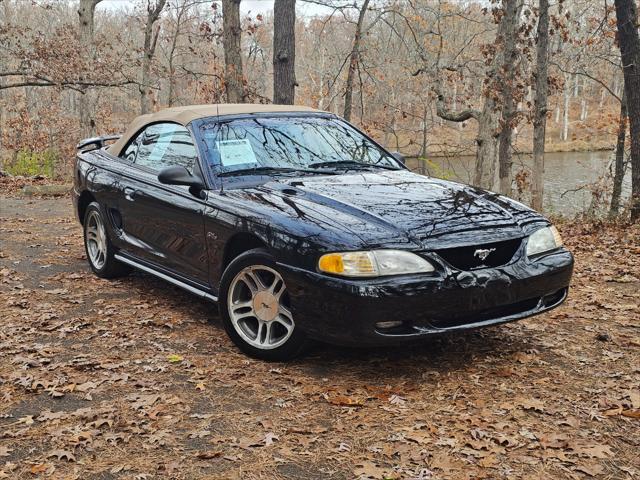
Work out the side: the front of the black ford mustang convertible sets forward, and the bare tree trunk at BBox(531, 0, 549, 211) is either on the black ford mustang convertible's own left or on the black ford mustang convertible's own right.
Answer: on the black ford mustang convertible's own left

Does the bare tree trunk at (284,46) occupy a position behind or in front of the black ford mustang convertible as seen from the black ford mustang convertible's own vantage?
behind

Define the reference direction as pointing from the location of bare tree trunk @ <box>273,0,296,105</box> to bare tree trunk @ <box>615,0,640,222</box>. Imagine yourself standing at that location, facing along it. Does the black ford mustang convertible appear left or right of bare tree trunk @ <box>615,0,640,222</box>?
right

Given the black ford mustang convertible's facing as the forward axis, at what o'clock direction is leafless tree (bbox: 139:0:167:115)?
The leafless tree is roughly at 7 o'clock from the black ford mustang convertible.

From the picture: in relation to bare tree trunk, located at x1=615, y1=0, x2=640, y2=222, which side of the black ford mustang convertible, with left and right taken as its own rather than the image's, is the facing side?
left

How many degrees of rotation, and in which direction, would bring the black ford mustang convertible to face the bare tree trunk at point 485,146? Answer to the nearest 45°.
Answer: approximately 135° to its left

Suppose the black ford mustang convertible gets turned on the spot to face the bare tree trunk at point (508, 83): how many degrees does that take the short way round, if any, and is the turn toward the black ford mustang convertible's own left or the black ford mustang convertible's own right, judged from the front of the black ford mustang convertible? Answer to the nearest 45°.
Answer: approximately 135° to the black ford mustang convertible's own left

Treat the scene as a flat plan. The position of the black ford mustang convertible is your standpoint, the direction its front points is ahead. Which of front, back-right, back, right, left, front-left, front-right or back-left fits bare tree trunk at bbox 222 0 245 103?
back-left

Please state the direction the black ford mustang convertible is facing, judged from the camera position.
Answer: facing the viewer and to the right of the viewer
